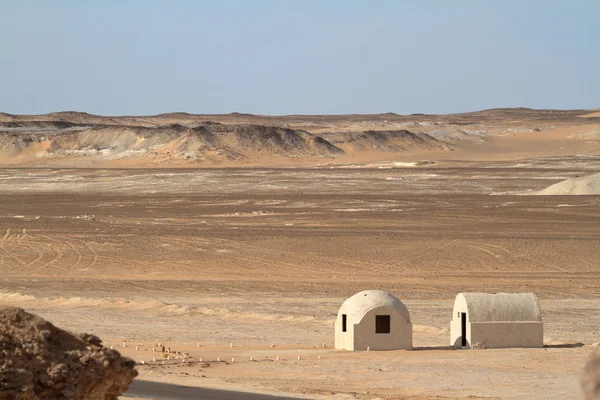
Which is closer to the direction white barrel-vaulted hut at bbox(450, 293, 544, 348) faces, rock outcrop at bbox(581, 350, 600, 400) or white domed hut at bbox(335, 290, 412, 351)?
the white domed hut

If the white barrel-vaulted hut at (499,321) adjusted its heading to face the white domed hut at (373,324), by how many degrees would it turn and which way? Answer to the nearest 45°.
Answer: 0° — it already faces it

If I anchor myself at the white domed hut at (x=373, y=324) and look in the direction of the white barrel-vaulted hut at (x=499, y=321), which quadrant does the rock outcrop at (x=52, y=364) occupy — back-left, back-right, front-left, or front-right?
back-right

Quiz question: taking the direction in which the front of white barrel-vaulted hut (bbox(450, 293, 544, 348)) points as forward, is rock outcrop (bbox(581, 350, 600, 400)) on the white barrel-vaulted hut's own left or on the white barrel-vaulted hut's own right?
on the white barrel-vaulted hut's own left

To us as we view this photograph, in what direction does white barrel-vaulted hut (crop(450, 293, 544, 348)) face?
facing to the left of the viewer

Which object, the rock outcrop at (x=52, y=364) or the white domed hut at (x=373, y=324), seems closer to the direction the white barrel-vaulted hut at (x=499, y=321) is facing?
the white domed hut
